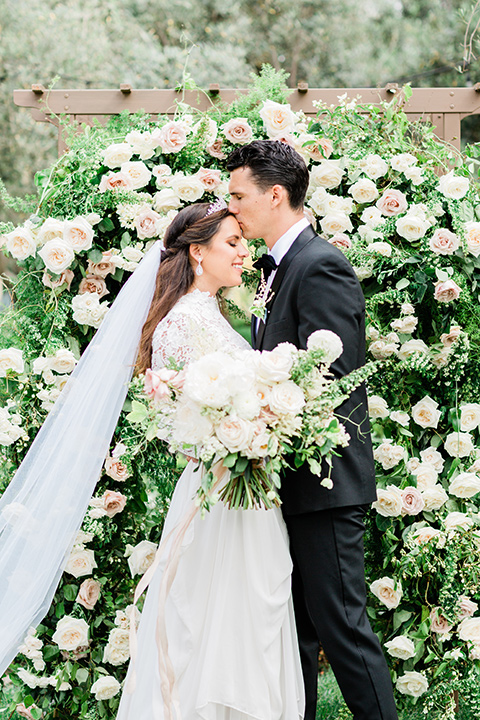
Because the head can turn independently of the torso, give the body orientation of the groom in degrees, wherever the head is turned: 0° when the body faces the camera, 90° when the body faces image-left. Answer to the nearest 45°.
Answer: approximately 90°

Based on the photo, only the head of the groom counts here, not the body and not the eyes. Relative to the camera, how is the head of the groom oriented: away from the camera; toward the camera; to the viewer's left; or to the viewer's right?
to the viewer's left

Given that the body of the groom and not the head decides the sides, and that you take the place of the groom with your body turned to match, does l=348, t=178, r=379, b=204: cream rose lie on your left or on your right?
on your right

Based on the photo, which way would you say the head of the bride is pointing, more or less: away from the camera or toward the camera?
toward the camera
